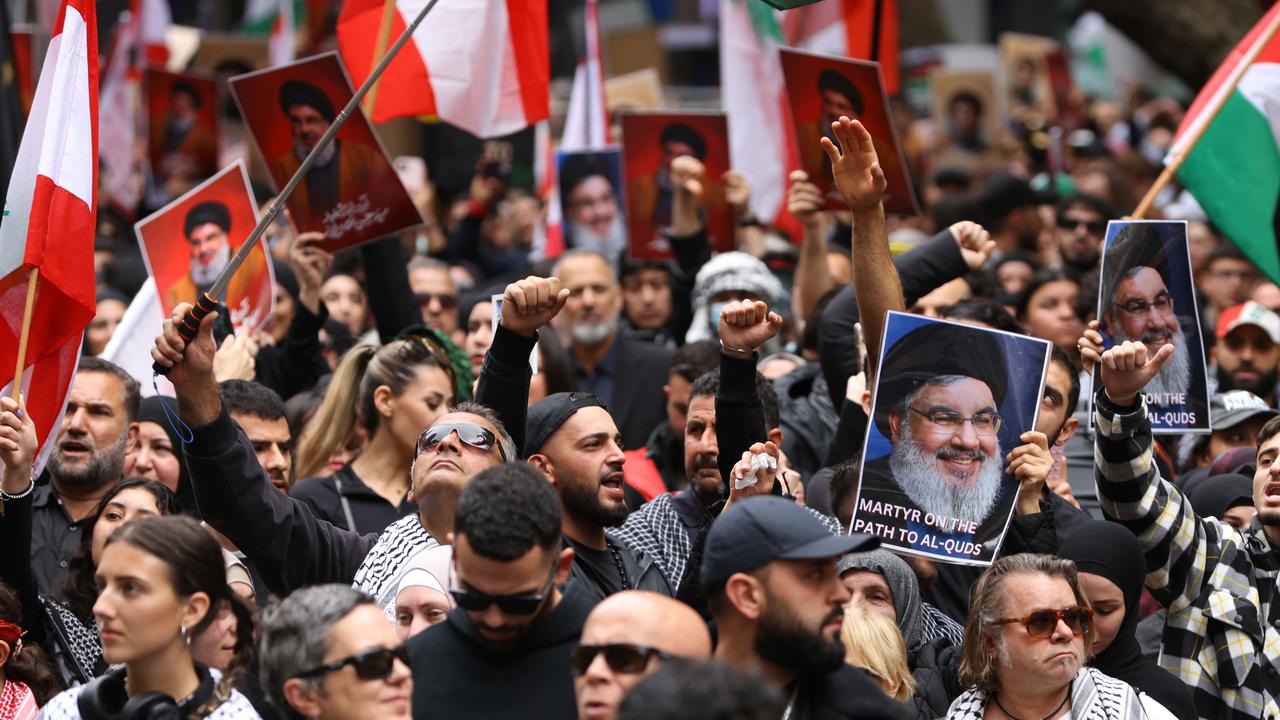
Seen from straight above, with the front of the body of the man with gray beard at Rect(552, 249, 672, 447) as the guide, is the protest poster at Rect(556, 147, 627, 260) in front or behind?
behind

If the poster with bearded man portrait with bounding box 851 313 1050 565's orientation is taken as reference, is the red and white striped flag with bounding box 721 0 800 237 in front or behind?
behind

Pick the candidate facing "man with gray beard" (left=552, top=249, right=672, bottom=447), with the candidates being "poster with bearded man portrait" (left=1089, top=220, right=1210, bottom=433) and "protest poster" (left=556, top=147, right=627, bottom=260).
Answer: the protest poster

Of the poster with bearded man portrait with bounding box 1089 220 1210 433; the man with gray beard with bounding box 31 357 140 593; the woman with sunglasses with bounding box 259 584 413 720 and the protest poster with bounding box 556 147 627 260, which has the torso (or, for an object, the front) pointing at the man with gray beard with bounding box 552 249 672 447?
the protest poster

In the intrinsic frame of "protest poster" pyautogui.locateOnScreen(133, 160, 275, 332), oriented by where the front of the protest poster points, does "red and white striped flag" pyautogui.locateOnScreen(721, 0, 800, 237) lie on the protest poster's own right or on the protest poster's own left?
on the protest poster's own left

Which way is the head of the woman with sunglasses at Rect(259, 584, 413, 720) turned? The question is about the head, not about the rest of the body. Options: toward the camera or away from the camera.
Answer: toward the camera

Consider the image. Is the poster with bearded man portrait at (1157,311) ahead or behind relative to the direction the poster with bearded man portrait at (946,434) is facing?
behind

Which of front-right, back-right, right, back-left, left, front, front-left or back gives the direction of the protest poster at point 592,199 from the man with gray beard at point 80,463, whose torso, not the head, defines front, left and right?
back

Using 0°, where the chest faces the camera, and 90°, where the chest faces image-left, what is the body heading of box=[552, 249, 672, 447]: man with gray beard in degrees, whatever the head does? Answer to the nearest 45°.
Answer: approximately 0°

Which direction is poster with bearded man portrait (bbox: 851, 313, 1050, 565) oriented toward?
toward the camera

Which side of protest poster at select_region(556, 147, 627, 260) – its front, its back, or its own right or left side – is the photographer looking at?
front

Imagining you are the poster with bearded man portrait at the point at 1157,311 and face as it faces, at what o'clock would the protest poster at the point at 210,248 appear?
The protest poster is roughly at 3 o'clock from the poster with bearded man portrait.

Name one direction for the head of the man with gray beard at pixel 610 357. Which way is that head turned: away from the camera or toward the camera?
toward the camera

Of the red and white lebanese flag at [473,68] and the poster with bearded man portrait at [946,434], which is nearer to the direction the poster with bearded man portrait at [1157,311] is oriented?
the poster with bearded man portrait

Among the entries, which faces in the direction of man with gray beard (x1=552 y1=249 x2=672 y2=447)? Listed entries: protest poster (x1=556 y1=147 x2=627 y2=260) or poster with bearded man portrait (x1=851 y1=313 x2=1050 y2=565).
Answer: the protest poster
